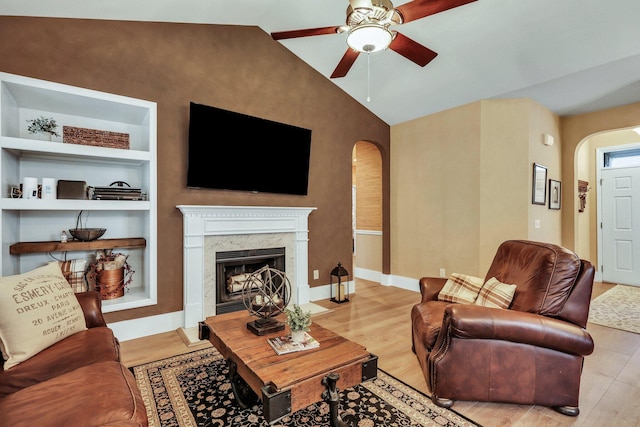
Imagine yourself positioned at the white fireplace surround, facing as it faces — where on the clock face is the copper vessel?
The copper vessel is roughly at 4 o'clock from the white fireplace surround.

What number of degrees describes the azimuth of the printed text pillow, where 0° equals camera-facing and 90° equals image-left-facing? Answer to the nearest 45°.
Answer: approximately 315°

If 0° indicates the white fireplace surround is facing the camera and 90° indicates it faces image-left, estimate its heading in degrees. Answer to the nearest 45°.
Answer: approximately 315°

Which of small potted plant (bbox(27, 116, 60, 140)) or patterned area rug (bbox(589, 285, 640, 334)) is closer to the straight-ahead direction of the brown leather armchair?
the small potted plant

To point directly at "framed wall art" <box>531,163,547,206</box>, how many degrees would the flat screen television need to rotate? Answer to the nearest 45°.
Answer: approximately 45° to its left
